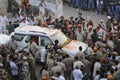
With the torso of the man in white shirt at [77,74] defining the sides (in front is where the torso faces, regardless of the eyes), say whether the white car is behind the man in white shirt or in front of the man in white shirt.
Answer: in front

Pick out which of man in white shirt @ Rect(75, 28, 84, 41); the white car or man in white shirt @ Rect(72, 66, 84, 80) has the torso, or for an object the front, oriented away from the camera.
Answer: man in white shirt @ Rect(72, 66, 84, 80)

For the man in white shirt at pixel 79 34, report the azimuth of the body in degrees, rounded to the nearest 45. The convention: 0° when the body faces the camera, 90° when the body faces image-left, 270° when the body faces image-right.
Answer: approximately 0°

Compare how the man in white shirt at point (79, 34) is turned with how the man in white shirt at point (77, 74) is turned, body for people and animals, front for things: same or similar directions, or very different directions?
very different directions

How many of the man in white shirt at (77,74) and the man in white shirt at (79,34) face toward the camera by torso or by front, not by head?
1

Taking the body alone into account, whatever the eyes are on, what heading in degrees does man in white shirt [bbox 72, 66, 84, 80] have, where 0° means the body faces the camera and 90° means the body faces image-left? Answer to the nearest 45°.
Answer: approximately 180°

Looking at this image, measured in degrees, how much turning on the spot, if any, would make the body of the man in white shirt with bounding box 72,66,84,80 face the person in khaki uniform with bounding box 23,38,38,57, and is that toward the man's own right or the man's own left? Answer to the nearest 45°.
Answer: approximately 45° to the man's own left

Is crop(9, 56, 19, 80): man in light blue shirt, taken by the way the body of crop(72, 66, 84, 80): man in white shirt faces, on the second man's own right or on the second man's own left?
on the second man's own left

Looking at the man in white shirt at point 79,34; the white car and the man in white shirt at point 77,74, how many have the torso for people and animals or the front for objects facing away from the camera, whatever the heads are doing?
1
